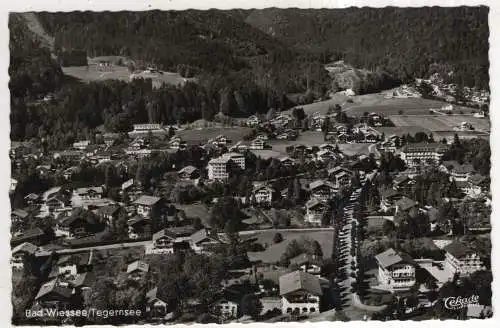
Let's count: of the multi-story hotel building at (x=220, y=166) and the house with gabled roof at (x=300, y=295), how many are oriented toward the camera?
2

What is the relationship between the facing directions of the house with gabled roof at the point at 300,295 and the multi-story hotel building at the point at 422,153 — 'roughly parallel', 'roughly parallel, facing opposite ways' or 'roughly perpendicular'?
roughly parallel

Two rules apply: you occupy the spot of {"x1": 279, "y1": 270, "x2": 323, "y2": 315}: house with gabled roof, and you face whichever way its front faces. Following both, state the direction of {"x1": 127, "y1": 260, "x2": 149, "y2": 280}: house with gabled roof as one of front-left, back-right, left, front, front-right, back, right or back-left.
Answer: right

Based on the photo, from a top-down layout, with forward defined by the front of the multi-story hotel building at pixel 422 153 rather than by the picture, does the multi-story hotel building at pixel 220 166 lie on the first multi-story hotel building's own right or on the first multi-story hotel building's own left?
on the first multi-story hotel building's own right

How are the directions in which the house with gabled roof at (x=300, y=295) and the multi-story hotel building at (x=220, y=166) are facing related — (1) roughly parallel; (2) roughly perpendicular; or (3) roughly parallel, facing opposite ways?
roughly parallel

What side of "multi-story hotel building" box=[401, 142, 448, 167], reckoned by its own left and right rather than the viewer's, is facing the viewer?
front

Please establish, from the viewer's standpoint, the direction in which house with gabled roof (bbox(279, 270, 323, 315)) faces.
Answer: facing the viewer

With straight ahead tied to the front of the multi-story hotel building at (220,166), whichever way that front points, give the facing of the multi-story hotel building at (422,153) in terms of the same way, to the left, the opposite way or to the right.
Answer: the same way

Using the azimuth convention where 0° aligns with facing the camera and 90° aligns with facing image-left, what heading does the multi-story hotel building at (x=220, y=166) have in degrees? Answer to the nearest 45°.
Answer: approximately 0°

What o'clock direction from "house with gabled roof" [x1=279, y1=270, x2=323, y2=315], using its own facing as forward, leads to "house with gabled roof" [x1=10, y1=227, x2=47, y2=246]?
"house with gabled roof" [x1=10, y1=227, x2=47, y2=246] is roughly at 3 o'clock from "house with gabled roof" [x1=279, y1=270, x2=323, y2=315].

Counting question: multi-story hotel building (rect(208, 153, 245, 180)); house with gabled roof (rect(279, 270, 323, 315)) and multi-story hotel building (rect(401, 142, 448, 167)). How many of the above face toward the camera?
3
